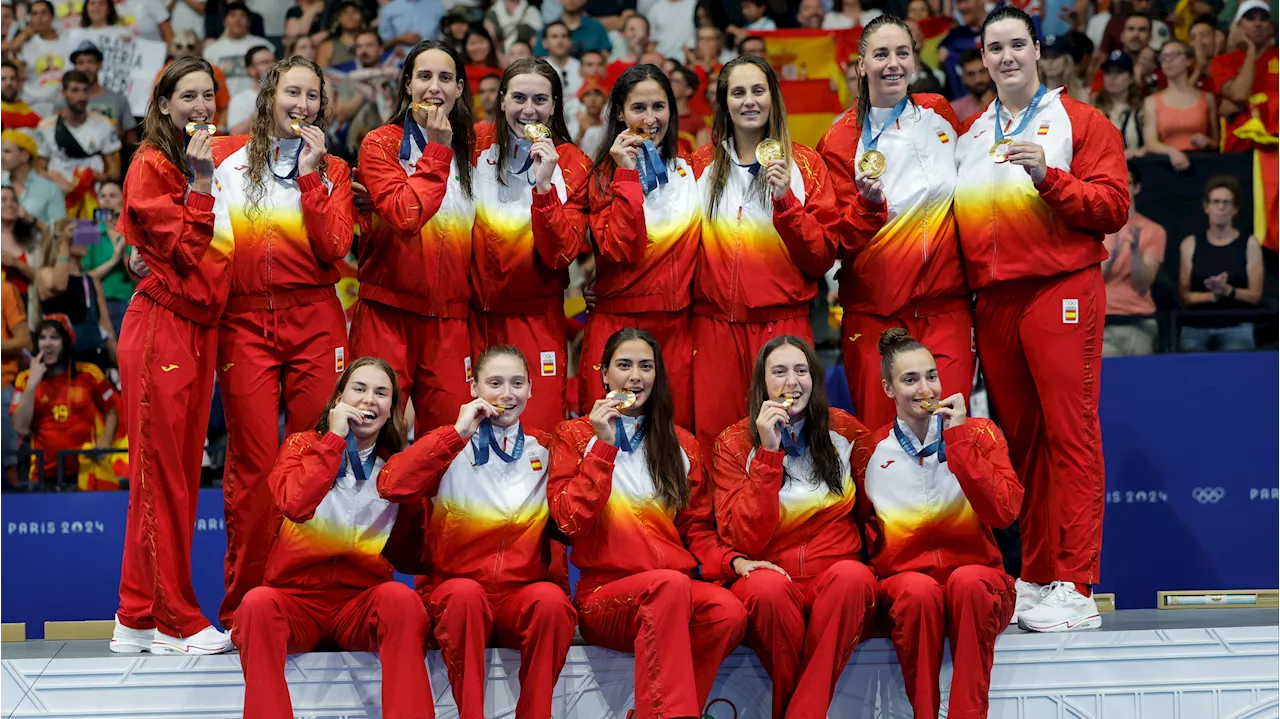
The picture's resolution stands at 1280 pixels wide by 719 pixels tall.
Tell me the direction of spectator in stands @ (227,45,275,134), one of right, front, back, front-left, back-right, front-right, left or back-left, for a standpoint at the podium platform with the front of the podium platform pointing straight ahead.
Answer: back-right

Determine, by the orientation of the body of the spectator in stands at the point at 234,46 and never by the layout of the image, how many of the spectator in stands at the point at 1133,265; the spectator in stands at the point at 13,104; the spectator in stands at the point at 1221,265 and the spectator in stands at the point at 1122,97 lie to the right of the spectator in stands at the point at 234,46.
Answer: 1

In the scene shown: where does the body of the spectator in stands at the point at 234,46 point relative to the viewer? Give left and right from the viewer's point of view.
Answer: facing the viewer

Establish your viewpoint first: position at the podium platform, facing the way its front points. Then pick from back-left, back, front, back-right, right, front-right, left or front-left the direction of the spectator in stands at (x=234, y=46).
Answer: back-right

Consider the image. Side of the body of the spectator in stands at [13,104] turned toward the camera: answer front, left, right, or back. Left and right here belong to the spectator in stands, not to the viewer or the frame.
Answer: front

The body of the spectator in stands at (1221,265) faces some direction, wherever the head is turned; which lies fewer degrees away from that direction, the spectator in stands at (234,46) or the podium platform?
the podium platform

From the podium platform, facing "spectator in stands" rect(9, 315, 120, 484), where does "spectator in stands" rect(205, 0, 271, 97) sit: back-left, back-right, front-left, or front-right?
front-right

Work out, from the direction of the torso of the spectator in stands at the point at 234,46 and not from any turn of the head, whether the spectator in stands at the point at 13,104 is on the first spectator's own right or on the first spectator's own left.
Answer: on the first spectator's own right

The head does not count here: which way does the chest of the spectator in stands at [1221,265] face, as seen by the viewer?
toward the camera
